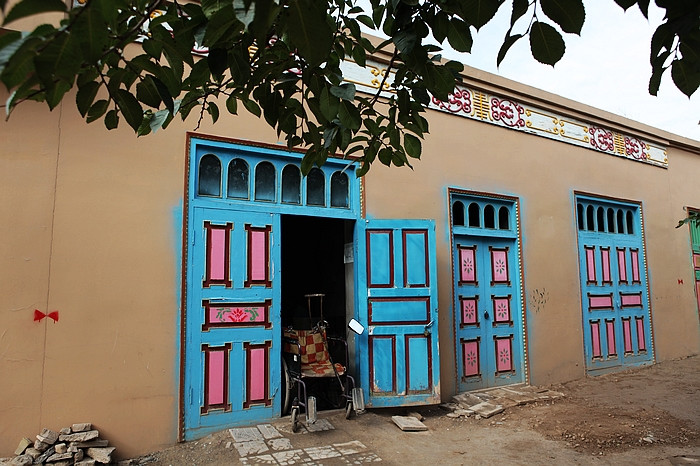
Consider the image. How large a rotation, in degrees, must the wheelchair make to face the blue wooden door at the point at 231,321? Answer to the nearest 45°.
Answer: approximately 90° to its right

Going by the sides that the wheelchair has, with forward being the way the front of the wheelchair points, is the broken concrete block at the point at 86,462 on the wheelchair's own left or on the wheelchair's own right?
on the wheelchair's own right

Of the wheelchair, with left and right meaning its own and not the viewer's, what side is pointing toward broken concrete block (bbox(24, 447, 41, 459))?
right

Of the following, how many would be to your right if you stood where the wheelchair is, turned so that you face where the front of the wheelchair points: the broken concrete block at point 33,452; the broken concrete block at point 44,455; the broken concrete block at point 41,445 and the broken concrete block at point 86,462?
4

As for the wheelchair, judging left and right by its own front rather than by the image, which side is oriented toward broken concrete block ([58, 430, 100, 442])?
right

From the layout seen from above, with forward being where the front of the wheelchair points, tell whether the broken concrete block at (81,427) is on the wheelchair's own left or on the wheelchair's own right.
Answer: on the wheelchair's own right

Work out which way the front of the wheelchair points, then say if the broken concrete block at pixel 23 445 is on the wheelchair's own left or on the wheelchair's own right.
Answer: on the wheelchair's own right

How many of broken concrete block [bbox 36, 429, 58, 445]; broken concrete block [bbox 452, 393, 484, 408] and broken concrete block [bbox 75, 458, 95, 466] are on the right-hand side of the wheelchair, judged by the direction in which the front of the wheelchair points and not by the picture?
2

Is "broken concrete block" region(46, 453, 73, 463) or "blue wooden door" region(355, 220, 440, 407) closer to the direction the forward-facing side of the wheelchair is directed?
the blue wooden door

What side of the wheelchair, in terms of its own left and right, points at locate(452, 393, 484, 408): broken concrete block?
left

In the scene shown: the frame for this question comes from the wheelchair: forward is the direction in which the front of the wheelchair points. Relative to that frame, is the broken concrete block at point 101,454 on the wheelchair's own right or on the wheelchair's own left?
on the wheelchair's own right

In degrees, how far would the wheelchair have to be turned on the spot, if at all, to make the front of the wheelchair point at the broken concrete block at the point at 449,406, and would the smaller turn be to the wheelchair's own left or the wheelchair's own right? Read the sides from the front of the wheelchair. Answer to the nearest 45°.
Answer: approximately 45° to the wheelchair's own left

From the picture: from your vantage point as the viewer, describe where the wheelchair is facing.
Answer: facing the viewer and to the right of the viewer
